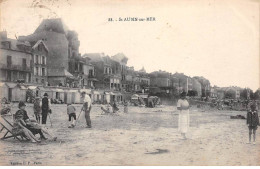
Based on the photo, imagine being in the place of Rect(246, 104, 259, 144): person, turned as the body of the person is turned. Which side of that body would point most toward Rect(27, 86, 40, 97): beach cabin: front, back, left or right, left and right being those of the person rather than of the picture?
right

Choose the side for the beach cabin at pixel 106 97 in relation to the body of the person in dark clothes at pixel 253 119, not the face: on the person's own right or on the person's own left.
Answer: on the person's own right

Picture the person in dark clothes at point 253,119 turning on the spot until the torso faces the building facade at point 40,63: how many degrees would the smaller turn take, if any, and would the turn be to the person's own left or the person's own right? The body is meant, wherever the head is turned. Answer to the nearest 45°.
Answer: approximately 90° to the person's own right

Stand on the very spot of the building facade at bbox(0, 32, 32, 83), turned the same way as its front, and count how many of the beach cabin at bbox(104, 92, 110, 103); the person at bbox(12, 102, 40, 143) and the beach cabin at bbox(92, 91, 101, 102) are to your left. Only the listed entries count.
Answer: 2

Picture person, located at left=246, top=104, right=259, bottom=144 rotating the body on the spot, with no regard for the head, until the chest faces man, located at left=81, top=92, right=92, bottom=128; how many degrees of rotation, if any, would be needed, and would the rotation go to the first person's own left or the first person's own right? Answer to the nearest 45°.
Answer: approximately 90° to the first person's own right

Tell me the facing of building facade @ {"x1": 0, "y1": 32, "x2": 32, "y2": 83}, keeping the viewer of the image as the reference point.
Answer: facing the viewer and to the right of the viewer

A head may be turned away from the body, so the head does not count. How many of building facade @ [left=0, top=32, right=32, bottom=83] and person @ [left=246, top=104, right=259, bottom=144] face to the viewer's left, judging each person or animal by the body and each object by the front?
0

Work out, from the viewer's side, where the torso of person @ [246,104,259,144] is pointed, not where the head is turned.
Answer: toward the camera

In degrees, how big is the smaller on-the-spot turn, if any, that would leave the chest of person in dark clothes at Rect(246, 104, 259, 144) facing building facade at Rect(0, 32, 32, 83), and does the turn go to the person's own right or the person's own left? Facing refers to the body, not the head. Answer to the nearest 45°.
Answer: approximately 90° to the person's own right

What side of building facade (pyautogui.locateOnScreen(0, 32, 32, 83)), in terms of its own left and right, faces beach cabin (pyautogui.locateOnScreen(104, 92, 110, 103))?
left

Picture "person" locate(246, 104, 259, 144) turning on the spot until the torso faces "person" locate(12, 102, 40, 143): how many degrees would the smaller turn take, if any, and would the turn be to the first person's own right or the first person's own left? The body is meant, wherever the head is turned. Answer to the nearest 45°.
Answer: approximately 45° to the first person's own right
